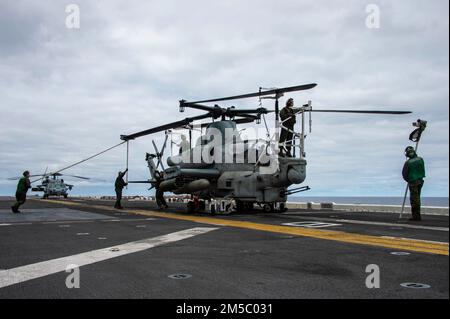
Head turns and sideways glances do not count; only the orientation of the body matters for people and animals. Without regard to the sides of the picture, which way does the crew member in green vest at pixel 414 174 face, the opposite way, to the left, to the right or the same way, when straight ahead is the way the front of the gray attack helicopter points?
the opposite way

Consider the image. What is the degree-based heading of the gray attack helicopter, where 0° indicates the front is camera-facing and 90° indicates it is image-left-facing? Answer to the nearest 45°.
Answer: approximately 315°

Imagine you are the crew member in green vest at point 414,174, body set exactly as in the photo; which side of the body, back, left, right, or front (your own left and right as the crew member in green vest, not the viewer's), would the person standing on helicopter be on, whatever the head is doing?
front

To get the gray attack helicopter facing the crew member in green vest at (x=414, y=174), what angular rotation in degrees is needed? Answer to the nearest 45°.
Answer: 0° — it already faces them

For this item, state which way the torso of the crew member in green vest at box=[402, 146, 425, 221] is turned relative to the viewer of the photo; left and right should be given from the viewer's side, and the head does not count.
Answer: facing away from the viewer and to the left of the viewer

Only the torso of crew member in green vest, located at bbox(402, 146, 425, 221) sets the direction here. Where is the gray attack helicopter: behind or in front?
in front
